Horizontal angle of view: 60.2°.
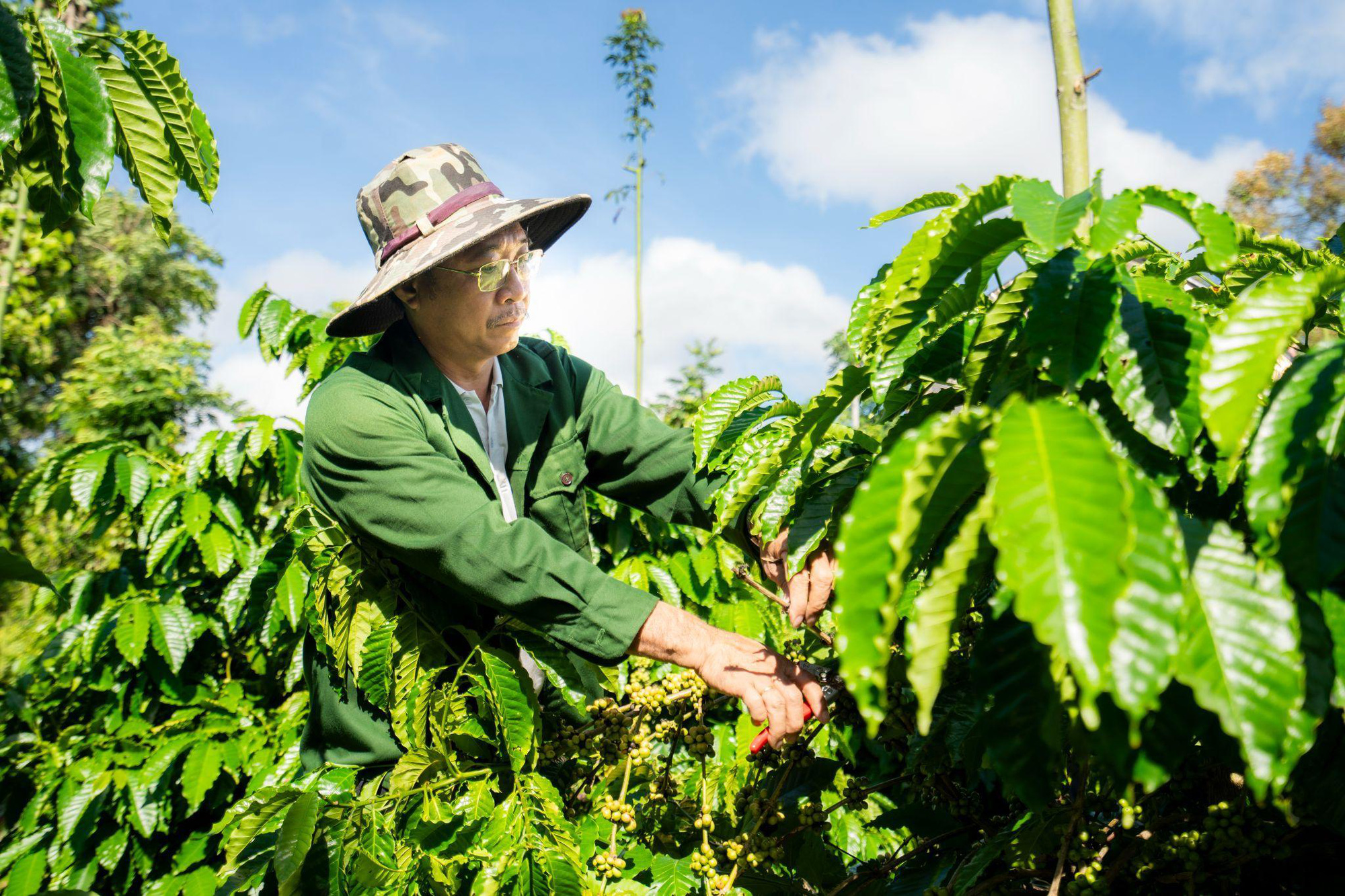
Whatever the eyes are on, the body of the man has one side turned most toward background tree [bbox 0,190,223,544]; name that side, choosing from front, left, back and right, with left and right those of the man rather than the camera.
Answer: back

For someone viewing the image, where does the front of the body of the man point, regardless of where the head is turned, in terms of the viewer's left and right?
facing the viewer and to the right of the viewer

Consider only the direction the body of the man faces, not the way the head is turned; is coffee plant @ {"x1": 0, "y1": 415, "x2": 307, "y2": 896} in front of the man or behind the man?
behind

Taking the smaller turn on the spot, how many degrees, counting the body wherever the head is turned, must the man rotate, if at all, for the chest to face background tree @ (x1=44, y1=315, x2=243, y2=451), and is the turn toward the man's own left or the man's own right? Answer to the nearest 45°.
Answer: approximately 180°
